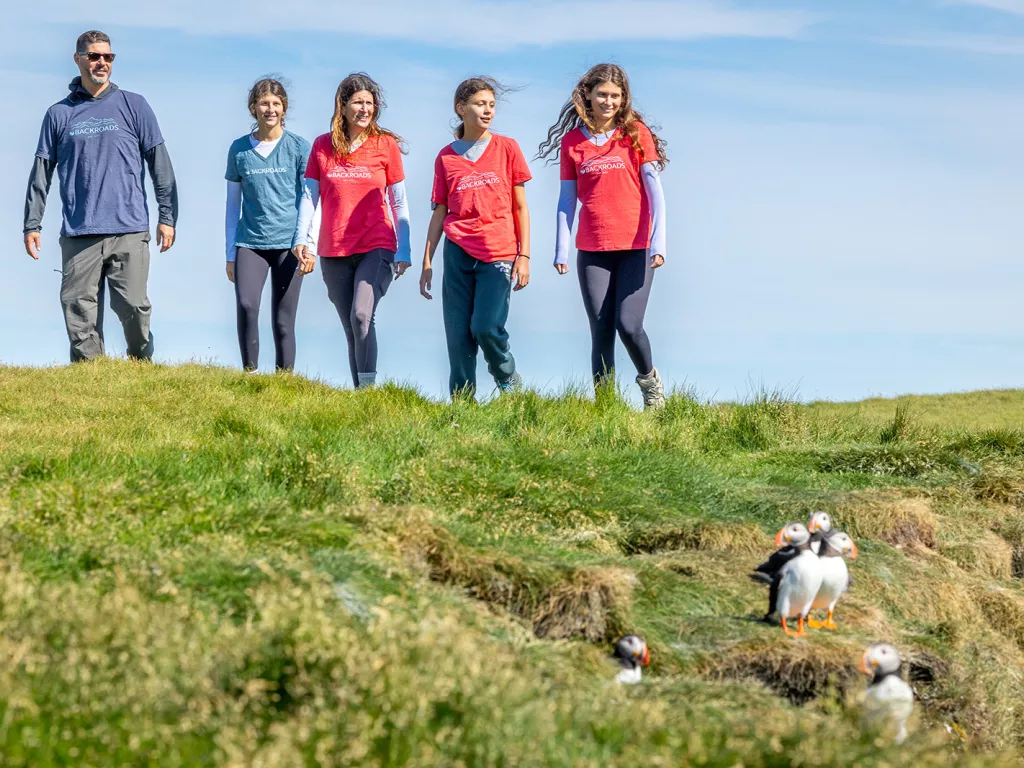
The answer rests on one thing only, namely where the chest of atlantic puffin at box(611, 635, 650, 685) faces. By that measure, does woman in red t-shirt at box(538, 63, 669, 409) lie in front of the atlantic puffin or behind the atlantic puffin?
behind

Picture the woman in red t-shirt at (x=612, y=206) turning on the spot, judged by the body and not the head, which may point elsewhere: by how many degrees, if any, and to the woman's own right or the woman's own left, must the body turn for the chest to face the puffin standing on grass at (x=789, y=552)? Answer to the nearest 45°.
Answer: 0° — they already face it

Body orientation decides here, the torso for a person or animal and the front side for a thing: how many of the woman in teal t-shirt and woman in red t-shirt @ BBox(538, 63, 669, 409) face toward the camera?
2

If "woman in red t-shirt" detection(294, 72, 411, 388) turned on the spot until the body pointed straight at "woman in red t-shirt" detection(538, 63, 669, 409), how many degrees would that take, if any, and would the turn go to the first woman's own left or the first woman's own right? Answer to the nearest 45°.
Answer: approximately 90° to the first woman's own left

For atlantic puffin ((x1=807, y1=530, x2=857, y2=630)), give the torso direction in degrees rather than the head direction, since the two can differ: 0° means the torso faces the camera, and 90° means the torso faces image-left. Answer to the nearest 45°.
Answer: approximately 315°
